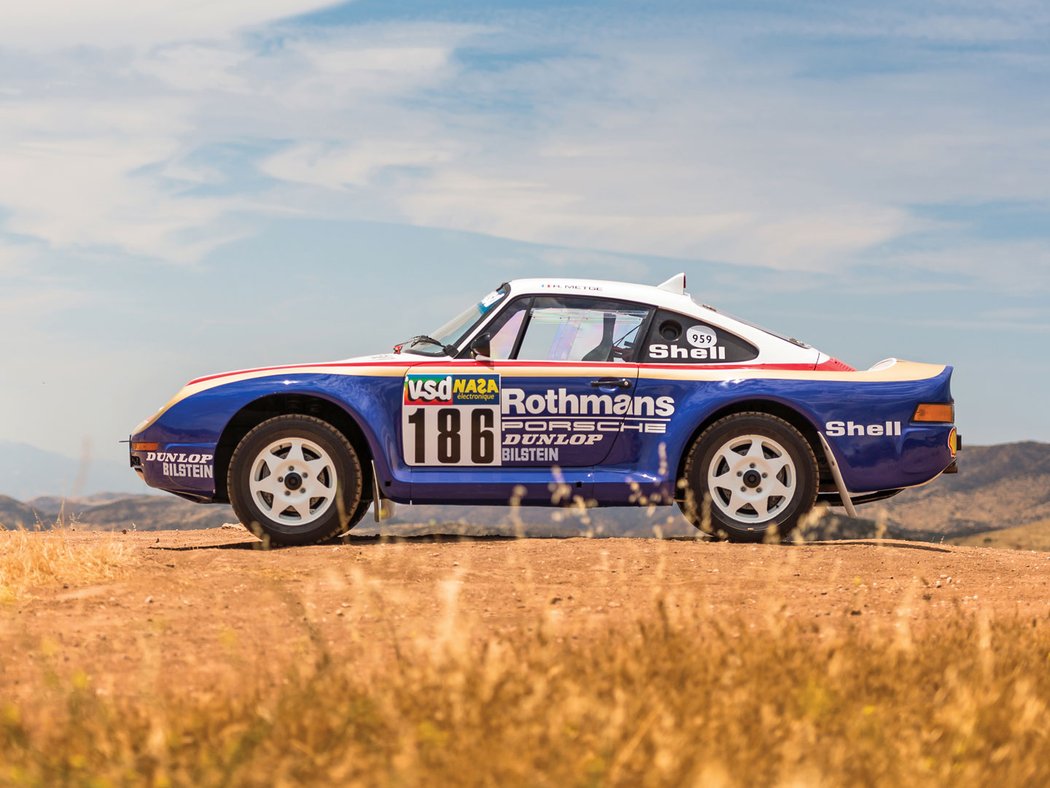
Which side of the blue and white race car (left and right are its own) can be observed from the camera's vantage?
left
